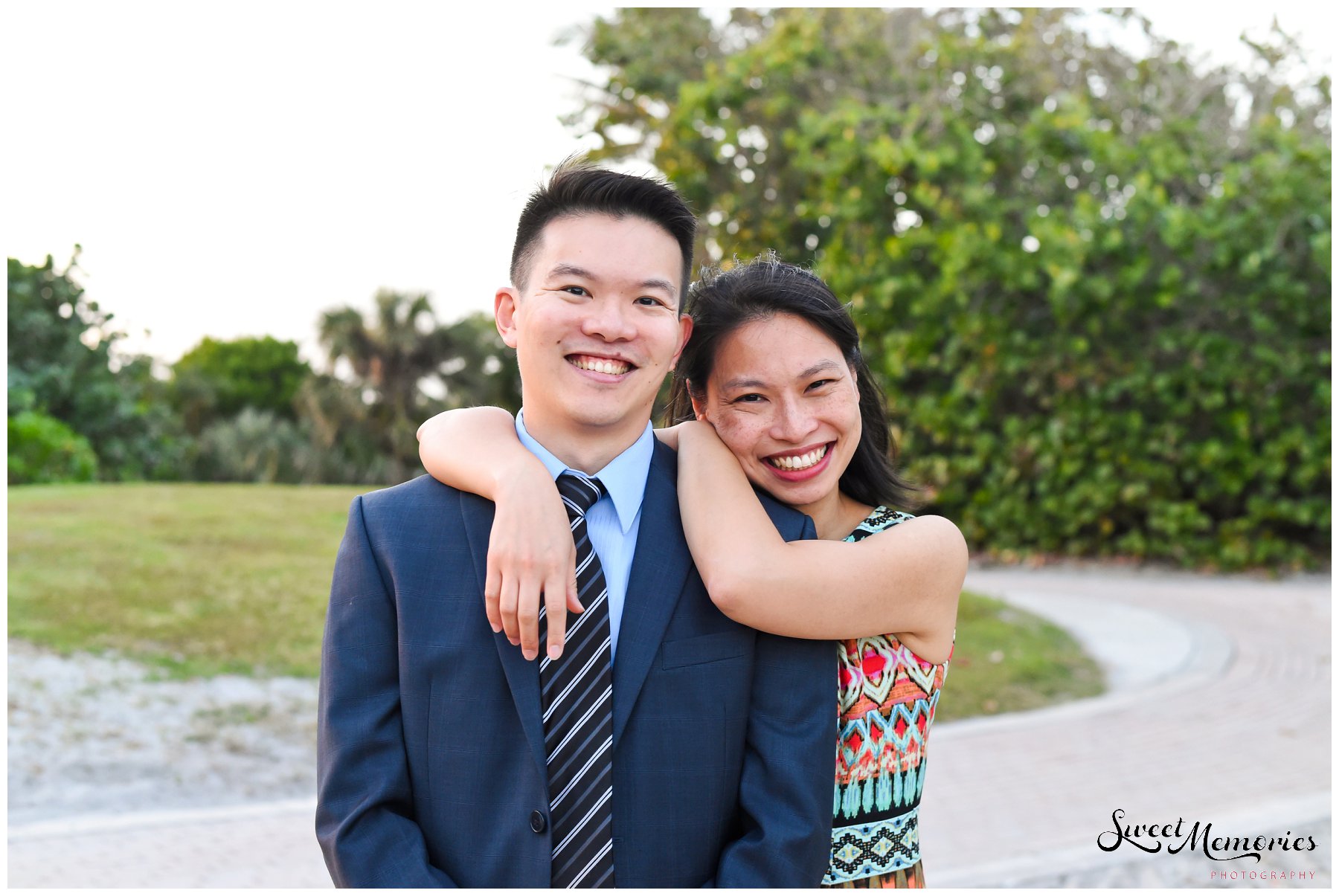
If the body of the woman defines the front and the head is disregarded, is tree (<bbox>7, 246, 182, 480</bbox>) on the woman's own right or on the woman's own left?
on the woman's own right

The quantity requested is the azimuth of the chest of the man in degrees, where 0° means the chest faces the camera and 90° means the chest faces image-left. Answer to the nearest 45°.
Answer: approximately 0°

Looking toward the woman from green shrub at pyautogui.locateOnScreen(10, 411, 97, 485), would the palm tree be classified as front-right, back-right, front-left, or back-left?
back-left

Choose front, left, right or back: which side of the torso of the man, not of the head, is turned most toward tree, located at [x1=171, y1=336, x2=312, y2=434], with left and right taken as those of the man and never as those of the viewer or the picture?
back

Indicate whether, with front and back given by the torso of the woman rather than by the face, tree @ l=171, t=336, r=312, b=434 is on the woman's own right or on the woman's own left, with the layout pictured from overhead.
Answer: on the woman's own right

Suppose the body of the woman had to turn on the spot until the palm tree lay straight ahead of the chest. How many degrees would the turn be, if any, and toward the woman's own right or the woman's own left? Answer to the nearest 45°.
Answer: approximately 135° to the woman's own right

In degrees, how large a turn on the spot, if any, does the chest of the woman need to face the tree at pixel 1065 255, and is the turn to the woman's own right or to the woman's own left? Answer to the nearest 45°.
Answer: approximately 135° to the woman's own right
